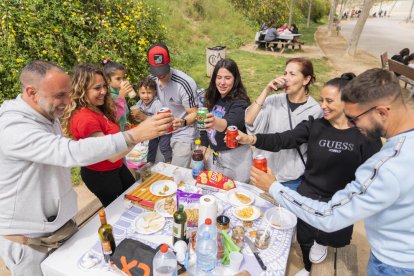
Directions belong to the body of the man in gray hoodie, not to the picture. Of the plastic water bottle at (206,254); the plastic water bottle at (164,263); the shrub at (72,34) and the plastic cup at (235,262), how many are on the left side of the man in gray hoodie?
1

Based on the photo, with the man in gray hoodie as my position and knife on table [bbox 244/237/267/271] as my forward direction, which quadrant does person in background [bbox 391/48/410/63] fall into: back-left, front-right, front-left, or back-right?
front-left

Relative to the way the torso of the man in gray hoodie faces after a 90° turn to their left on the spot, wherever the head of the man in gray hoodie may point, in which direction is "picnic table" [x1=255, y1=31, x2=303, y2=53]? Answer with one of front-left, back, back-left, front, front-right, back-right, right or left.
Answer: front-right

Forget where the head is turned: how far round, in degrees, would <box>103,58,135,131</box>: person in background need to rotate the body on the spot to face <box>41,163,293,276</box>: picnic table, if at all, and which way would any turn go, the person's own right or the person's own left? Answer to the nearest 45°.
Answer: approximately 45° to the person's own right

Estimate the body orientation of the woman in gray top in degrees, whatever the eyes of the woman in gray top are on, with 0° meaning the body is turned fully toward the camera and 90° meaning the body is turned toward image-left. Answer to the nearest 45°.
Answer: approximately 45°

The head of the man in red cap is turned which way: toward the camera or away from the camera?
toward the camera

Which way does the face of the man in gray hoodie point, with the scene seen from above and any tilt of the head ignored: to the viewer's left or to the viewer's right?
to the viewer's right

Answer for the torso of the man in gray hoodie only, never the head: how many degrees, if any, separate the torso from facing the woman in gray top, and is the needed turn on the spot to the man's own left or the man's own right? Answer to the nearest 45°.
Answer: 0° — they already face them

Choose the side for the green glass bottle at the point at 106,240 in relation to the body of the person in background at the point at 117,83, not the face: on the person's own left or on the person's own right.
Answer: on the person's own right

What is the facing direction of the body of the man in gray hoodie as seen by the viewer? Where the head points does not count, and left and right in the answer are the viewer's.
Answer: facing to the right of the viewer

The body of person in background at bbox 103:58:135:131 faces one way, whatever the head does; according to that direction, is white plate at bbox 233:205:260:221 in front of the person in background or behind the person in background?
in front

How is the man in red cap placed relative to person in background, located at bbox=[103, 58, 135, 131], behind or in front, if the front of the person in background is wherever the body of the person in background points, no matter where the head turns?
in front

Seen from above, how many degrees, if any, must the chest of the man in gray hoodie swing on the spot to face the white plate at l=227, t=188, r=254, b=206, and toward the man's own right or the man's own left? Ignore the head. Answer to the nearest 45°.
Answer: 0° — they already face it

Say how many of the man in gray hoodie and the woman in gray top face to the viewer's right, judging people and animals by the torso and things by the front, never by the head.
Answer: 1
